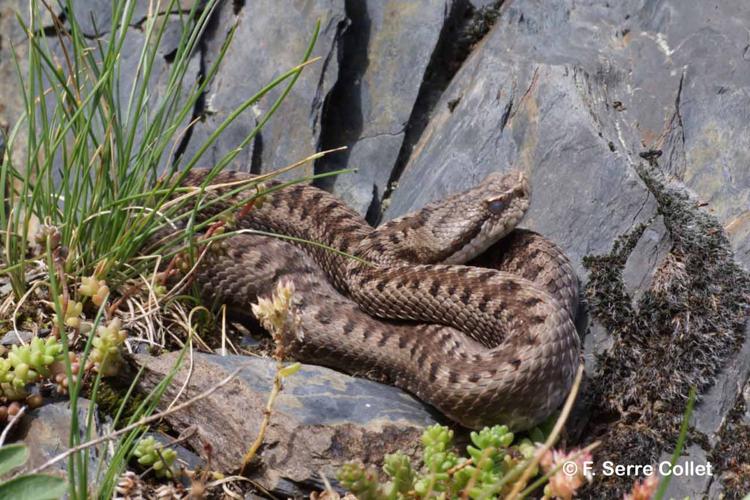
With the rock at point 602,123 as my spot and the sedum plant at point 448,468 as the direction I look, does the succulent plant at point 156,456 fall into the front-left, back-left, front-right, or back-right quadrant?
front-right

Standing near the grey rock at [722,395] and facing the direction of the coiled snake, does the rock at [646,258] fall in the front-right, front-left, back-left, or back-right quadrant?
front-right
